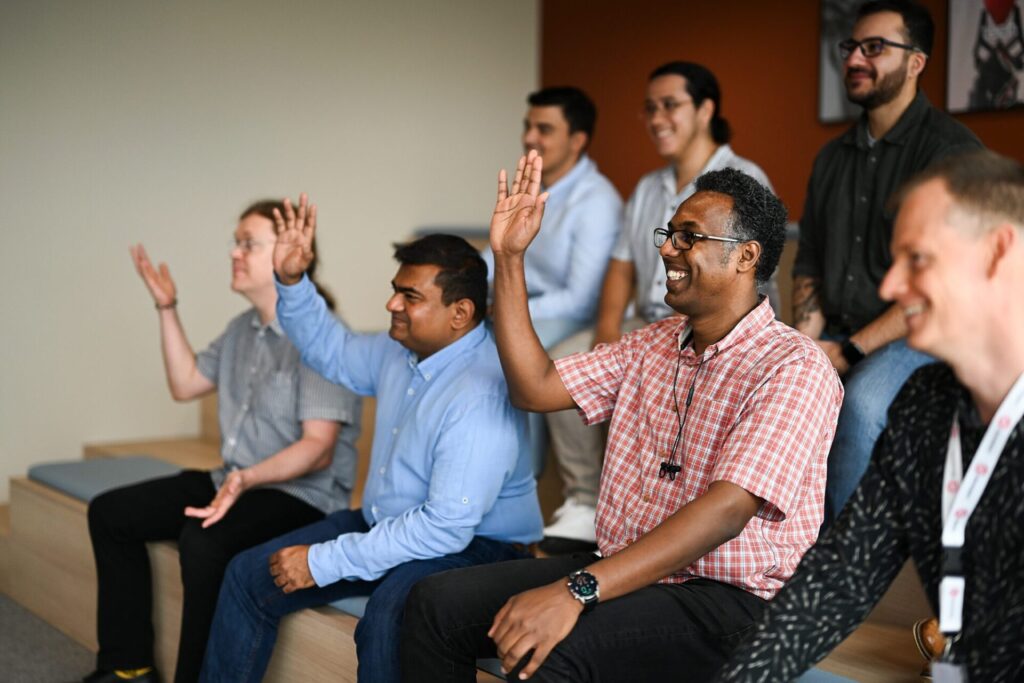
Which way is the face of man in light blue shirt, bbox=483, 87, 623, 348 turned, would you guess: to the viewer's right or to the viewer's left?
to the viewer's left

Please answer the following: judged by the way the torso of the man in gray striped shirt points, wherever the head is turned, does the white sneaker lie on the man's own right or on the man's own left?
on the man's own left

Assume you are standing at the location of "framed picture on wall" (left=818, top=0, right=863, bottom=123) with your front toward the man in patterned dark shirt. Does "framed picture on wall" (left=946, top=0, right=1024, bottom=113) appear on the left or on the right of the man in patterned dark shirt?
left

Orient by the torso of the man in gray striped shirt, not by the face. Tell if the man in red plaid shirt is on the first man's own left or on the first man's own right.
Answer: on the first man's own left

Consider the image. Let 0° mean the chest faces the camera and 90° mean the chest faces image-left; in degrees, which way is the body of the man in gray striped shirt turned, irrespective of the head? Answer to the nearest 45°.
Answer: approximately 45°

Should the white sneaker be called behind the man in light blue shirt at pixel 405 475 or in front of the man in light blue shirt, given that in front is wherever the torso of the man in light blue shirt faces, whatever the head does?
behind

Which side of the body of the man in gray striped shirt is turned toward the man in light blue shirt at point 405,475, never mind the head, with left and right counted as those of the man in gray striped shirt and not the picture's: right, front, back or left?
left
